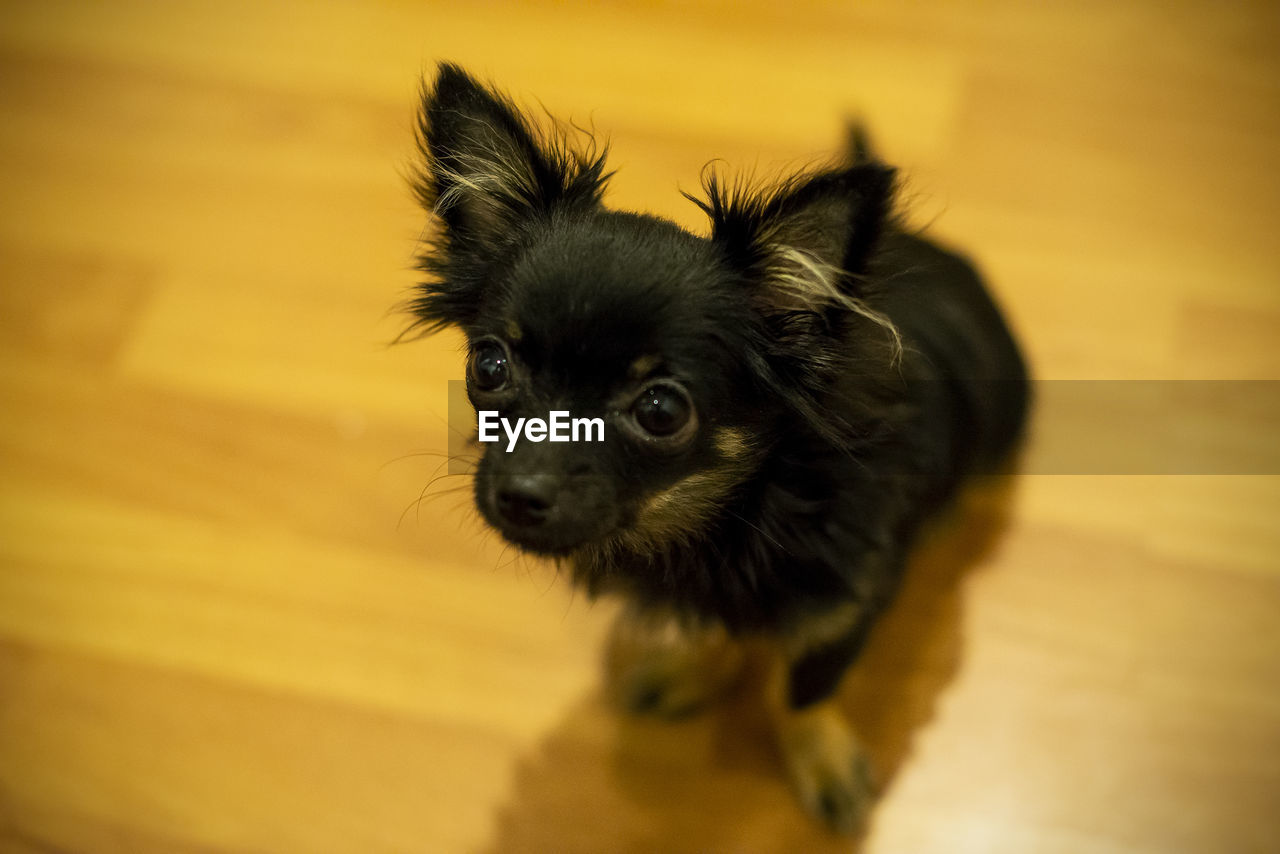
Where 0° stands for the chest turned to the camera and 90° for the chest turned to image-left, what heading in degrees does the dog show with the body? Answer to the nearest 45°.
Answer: approximately 45°
